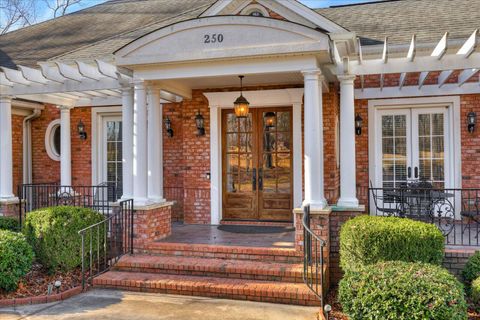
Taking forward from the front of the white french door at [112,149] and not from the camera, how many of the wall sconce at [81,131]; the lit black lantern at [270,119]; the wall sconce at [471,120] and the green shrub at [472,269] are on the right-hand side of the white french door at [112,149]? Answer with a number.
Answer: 1

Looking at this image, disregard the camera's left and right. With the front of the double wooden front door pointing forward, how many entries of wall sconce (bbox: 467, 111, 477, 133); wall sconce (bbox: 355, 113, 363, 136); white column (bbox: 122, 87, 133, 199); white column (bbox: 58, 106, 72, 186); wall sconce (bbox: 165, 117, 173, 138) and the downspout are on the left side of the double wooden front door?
2

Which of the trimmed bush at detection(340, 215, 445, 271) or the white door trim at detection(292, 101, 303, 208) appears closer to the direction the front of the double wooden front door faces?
the trimmed bush

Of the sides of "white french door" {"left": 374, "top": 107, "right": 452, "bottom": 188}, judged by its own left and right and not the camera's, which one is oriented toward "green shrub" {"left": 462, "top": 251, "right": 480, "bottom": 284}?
front

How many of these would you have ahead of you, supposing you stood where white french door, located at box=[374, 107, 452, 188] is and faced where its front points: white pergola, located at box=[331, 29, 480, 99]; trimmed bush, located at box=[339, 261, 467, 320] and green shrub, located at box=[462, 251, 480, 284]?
3

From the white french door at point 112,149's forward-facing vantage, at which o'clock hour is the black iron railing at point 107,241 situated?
The black iron railing is roughly at 12 o'clock from the white french door.

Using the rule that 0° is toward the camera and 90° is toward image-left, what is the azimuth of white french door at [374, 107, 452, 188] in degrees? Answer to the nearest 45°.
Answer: approximately 0°

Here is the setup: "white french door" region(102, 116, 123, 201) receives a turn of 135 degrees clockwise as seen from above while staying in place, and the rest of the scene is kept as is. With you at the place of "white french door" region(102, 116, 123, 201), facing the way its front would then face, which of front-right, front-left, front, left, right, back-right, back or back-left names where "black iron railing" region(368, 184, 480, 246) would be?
back

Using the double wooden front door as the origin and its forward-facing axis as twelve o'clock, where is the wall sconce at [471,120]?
The wall sconce is roughly at 9 o'clock from the double wooden front door.

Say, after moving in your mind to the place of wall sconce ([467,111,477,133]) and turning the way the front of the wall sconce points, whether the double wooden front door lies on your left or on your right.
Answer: on your right

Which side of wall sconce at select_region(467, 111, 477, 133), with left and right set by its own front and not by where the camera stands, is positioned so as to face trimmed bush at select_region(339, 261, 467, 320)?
front

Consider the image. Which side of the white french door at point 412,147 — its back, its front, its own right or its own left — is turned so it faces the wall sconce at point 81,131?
right

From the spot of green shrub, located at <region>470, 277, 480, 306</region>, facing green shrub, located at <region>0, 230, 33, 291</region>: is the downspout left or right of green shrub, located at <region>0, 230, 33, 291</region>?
right
